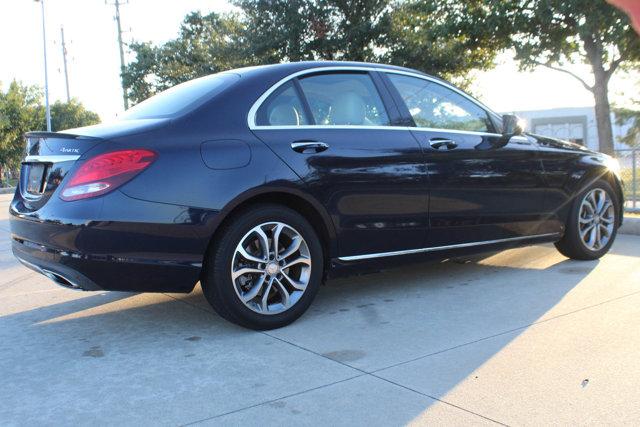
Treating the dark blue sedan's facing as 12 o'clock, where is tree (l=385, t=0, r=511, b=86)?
The tree is roughly at 11 o'clock from the dark blue sedan.

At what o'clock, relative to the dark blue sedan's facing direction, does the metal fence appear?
The metal fence is roughly at 12 o'clock from the dark blue sedan.

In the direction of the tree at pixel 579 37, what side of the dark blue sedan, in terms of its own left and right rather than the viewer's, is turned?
front

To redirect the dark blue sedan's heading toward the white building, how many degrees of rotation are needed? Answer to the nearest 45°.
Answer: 0° — it already faces it

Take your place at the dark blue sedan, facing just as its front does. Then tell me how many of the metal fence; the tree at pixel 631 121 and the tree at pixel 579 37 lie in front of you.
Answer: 3

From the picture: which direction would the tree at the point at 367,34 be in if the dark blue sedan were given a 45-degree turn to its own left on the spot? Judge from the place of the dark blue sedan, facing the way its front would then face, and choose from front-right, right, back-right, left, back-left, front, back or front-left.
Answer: front

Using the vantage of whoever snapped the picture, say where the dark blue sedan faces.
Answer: facing away from the viewer and to the right of the viewer

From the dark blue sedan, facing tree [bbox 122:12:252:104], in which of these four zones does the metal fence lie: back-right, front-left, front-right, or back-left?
front-right

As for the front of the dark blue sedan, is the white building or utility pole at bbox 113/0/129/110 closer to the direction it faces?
the white building

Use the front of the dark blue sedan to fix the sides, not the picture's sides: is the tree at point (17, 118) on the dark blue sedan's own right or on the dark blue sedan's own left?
on the dark blue sedan's own left

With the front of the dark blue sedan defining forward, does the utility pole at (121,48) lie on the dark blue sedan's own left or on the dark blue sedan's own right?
on the dark blue sedan's own left

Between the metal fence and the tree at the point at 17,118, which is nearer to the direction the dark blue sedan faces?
the metal fence

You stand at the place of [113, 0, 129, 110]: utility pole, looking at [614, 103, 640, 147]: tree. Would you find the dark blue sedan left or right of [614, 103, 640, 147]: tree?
right

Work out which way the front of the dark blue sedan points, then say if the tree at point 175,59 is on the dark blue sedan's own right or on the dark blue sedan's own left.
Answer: on the dark blue sedan's own left

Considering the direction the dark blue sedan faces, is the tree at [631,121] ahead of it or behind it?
ahead
